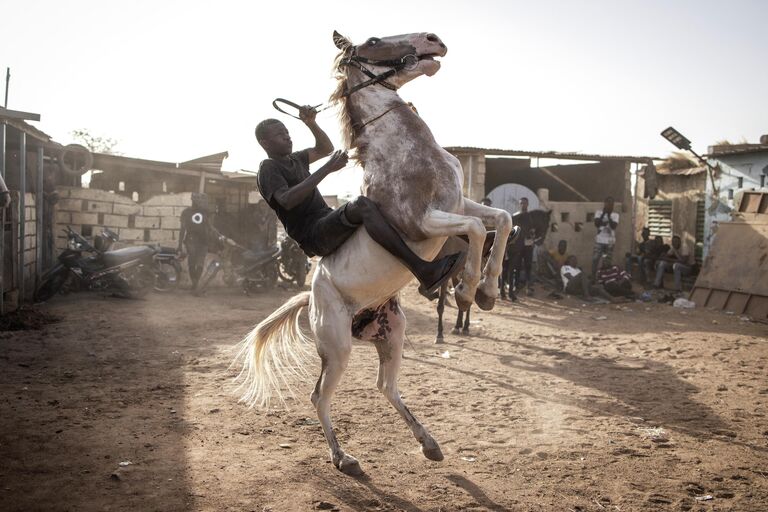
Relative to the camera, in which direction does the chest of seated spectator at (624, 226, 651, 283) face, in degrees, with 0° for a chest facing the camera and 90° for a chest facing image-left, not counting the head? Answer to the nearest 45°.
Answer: approximately 45°

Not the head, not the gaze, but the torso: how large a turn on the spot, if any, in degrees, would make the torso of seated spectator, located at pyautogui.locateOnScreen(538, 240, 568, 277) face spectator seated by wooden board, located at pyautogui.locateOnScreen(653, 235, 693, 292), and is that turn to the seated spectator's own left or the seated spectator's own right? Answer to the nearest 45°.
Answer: approximately 135° to the seated spectator's own left

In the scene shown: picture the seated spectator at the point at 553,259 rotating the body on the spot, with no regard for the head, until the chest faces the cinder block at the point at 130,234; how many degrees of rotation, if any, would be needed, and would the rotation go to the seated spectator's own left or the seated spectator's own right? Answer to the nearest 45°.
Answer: approximately 45° to the seated spectator's own right

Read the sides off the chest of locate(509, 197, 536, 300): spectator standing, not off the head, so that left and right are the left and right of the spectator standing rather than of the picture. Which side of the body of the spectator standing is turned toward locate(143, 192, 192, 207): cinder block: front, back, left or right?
right

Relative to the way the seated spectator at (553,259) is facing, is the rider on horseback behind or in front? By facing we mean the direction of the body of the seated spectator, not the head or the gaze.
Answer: in front

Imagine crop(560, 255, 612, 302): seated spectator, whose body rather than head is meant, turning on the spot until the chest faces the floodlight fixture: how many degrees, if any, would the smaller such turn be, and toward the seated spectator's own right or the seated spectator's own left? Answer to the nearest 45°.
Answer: approximately 90° to the seated spectator's own left

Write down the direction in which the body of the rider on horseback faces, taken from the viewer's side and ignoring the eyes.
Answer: to the viewer's right

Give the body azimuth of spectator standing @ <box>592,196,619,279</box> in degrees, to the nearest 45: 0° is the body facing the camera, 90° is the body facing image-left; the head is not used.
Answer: approximately 0°
